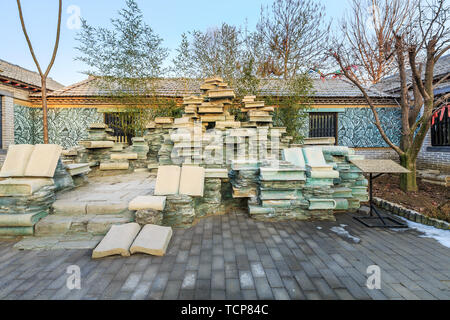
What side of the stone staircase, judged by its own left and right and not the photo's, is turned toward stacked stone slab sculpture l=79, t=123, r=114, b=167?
back

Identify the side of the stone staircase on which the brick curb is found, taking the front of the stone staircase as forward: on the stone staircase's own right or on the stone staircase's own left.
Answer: on the stone staircase's own left

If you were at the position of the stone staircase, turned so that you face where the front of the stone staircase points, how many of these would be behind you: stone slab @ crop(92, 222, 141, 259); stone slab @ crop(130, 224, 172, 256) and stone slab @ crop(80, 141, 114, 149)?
1

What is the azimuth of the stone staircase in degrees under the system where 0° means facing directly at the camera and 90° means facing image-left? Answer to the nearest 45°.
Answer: approximately 0°

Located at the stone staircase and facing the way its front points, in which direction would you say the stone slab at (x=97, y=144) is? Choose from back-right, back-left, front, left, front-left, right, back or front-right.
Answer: back

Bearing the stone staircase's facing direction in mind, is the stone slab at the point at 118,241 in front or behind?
in front
